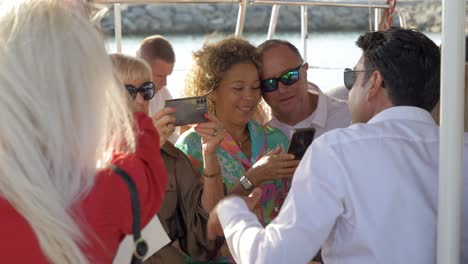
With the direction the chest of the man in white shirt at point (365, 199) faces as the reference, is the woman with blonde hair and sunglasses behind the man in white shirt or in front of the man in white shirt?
in front

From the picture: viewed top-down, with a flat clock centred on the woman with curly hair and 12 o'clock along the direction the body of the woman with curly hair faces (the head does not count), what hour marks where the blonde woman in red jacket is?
The blonde woman in red jacket is roughly at 2 o'clock from the woman with curly hair.

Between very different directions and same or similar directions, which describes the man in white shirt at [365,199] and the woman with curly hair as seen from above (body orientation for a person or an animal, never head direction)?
very different directions

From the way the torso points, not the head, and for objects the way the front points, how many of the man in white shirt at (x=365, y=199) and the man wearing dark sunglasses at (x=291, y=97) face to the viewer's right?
0

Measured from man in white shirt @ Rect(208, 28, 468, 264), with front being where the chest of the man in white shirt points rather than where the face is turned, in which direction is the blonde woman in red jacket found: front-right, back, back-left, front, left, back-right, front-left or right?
left

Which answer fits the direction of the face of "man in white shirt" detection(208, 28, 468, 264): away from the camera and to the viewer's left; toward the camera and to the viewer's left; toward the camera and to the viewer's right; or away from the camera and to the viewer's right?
away from the camera and to the viewer's left

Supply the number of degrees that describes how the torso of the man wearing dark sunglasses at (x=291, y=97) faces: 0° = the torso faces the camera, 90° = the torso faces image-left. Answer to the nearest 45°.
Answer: approximately 45°

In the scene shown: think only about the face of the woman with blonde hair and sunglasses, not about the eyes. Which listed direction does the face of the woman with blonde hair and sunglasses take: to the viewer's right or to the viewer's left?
to the viewer's right

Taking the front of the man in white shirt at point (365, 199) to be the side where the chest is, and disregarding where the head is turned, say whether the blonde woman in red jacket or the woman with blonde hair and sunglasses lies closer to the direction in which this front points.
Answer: the woman with blonde hair and sunglasses

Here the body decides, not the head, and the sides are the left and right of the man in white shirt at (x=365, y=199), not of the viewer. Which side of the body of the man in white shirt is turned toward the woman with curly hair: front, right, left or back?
front

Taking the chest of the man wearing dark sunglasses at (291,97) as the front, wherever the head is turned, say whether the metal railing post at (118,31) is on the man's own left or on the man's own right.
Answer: on the man's own right

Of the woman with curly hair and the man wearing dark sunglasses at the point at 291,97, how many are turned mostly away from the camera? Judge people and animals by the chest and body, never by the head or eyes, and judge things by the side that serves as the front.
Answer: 0

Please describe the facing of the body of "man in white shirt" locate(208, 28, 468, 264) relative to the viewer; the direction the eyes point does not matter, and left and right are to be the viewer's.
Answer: facing away from the viewer and to the left of the viewer
